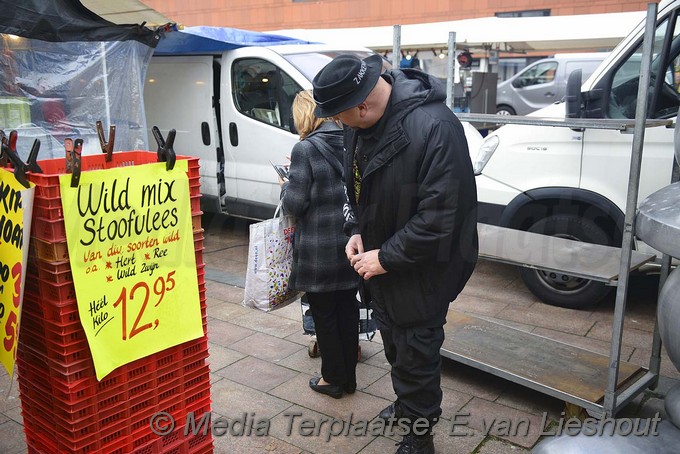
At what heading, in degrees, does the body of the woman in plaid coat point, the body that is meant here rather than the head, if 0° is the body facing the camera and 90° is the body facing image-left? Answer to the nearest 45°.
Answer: approximately 135°

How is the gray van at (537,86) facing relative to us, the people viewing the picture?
facing to the left of the viewer

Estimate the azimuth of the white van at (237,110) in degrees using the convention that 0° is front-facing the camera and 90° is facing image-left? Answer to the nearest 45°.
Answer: approximately 315°

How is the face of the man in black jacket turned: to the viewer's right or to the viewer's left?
to the viewer's left

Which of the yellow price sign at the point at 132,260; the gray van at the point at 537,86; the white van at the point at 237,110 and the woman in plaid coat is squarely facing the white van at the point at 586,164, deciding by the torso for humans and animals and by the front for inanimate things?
the white van at the point at 237,110

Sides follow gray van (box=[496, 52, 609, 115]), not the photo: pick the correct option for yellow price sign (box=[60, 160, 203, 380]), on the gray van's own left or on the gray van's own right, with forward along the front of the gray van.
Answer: on the gray van's own left

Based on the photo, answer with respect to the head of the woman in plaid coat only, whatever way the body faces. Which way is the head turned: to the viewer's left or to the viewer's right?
to the viewer's left

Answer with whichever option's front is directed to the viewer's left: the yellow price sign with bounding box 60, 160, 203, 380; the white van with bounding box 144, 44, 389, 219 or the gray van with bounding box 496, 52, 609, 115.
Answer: the gray van with bounding box 496, 52, 609, 115

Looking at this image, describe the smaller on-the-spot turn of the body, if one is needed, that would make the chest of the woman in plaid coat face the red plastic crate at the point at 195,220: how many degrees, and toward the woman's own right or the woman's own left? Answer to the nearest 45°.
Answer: approximately 90° to the woman's own left
